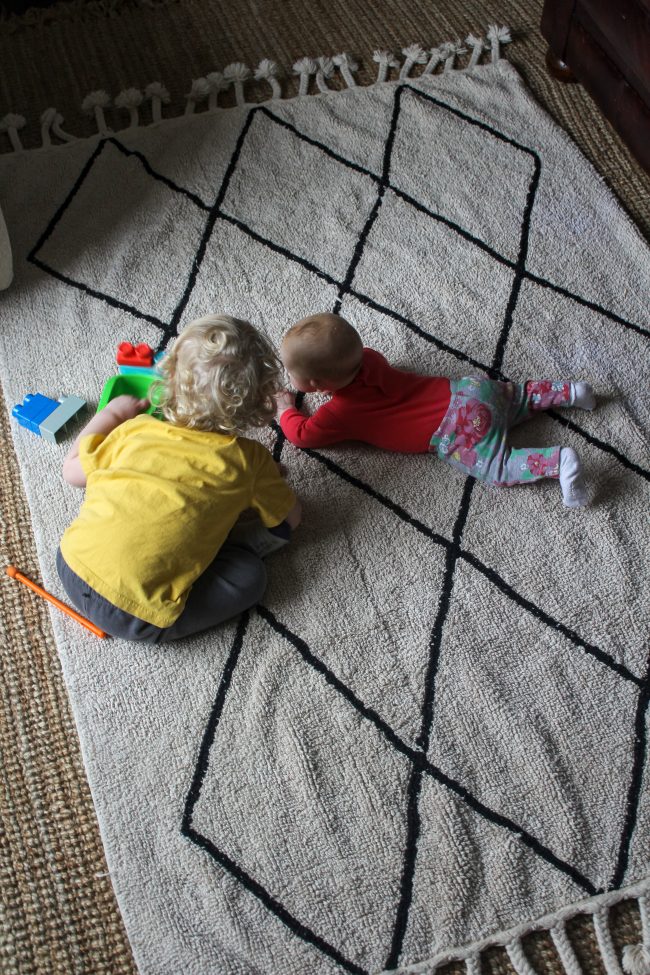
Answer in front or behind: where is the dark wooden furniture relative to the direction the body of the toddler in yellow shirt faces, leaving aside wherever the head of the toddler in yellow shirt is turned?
in front
